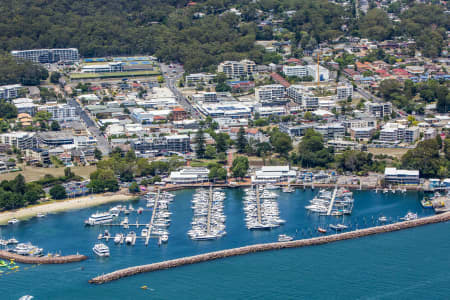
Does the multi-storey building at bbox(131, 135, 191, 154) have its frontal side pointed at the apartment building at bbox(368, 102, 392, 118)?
no

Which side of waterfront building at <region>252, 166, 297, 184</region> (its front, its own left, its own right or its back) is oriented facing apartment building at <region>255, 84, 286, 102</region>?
back

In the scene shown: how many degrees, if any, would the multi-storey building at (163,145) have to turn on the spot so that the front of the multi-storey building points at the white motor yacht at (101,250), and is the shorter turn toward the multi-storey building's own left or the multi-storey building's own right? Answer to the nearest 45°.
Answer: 0° — it already faces it

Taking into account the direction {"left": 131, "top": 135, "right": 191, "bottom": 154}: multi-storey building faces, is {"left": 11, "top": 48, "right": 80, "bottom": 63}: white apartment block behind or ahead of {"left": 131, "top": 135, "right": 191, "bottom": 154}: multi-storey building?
behind

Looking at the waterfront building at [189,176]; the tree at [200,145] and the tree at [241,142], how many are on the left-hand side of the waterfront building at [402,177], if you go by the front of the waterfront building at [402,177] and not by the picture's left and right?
0

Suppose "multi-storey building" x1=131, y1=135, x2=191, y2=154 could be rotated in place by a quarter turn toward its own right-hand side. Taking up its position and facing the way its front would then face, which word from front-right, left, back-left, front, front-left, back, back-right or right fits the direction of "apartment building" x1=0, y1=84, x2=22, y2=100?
front-right

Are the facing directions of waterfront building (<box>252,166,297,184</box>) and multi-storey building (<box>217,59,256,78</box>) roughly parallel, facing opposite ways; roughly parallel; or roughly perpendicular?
roughly parallel

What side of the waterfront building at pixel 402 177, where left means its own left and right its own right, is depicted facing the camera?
front

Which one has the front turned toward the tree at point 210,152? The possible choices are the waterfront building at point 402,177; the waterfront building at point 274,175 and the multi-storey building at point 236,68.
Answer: the multi-storey building

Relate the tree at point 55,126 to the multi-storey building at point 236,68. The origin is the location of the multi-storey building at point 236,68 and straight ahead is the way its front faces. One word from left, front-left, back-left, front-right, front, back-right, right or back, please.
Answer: front-right

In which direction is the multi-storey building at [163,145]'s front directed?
toward the camera

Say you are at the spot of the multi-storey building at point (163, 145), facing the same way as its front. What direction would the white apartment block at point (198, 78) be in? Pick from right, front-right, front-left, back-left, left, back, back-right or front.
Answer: back

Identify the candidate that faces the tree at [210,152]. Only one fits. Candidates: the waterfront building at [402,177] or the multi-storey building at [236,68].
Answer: the multi-storey building

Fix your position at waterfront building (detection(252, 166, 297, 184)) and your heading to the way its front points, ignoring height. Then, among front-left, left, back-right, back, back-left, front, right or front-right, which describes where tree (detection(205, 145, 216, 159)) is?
back-right

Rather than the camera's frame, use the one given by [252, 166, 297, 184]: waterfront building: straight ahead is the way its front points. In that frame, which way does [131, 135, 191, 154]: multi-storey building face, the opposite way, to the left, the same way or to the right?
the same way
